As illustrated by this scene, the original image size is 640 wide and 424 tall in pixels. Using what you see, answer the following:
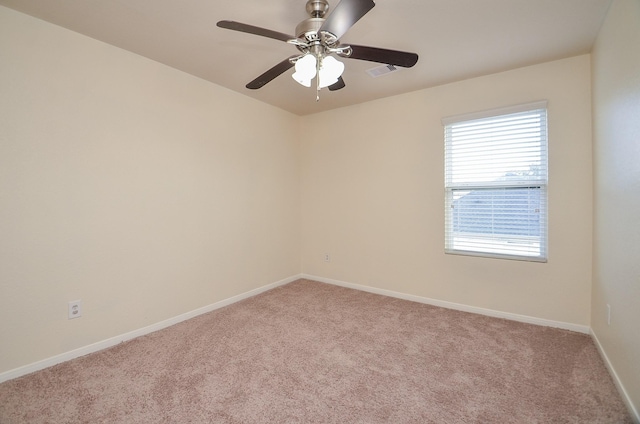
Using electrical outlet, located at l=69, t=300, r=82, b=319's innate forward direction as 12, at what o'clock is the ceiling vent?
The ceiling vent is roughly at 10 o'clock from the electrical outlet.

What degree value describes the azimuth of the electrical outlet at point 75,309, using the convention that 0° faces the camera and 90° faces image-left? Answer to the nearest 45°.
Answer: approximately 0°

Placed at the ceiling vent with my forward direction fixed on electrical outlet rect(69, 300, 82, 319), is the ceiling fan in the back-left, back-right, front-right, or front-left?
front-left

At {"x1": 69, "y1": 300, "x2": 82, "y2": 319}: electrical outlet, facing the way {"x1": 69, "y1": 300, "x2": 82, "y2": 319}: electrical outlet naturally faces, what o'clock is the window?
The window is roughly at 10 o'clock from the electrical outlet.

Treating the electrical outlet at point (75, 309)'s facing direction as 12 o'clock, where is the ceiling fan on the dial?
The ceiling fan is roughly at 11 o'clock from the electrical outlet.

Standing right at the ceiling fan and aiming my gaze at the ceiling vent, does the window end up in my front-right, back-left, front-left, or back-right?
front-right

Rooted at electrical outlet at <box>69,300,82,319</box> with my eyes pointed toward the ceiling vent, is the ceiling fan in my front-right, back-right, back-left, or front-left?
front-right

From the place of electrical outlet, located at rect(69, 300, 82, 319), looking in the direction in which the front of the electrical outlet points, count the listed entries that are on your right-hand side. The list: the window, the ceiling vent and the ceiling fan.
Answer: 0
